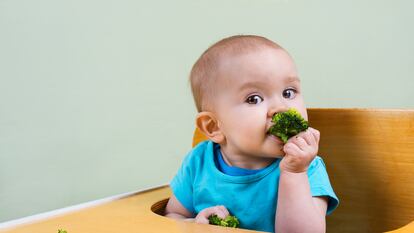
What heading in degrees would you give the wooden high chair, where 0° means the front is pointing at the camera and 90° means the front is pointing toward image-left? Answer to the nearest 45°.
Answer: approximately 45°

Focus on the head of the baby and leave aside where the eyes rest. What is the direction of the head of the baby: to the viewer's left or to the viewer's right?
to the viewer's right
